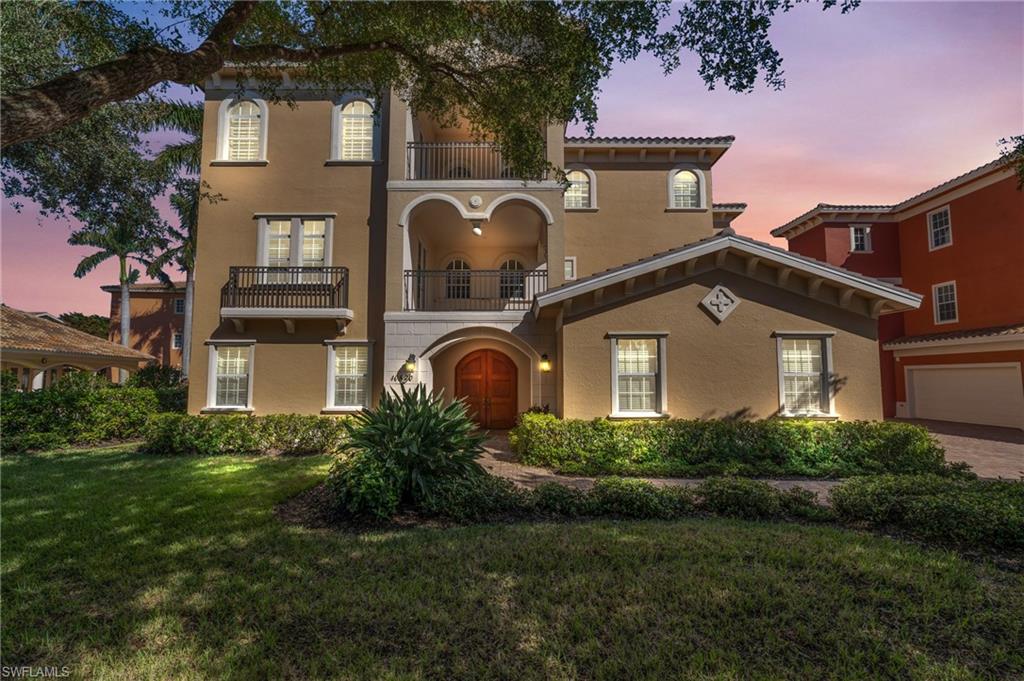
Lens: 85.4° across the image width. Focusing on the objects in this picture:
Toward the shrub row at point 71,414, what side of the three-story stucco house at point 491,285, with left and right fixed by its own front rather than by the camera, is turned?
right

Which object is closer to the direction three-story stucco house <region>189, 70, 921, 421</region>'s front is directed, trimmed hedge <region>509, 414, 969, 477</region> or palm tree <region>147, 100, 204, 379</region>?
the trimmed hedge

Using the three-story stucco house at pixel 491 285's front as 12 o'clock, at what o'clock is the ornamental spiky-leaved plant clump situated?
The ornamental spiky-leaved plant clump is roughly at 12 o'clock from the three-story stucco house.

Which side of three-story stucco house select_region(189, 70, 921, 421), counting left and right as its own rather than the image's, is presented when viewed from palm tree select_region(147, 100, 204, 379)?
right

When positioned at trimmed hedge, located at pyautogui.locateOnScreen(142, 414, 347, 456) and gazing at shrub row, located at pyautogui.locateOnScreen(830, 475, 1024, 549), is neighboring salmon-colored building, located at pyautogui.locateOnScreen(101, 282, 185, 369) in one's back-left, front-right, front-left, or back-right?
back-left

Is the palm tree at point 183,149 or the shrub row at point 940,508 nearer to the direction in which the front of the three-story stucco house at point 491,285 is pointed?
the shrub row

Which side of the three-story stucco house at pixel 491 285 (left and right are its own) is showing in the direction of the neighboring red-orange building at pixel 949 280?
left

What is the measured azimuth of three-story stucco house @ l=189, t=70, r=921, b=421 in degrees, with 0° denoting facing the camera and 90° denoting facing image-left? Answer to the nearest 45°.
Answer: approximately 0°
